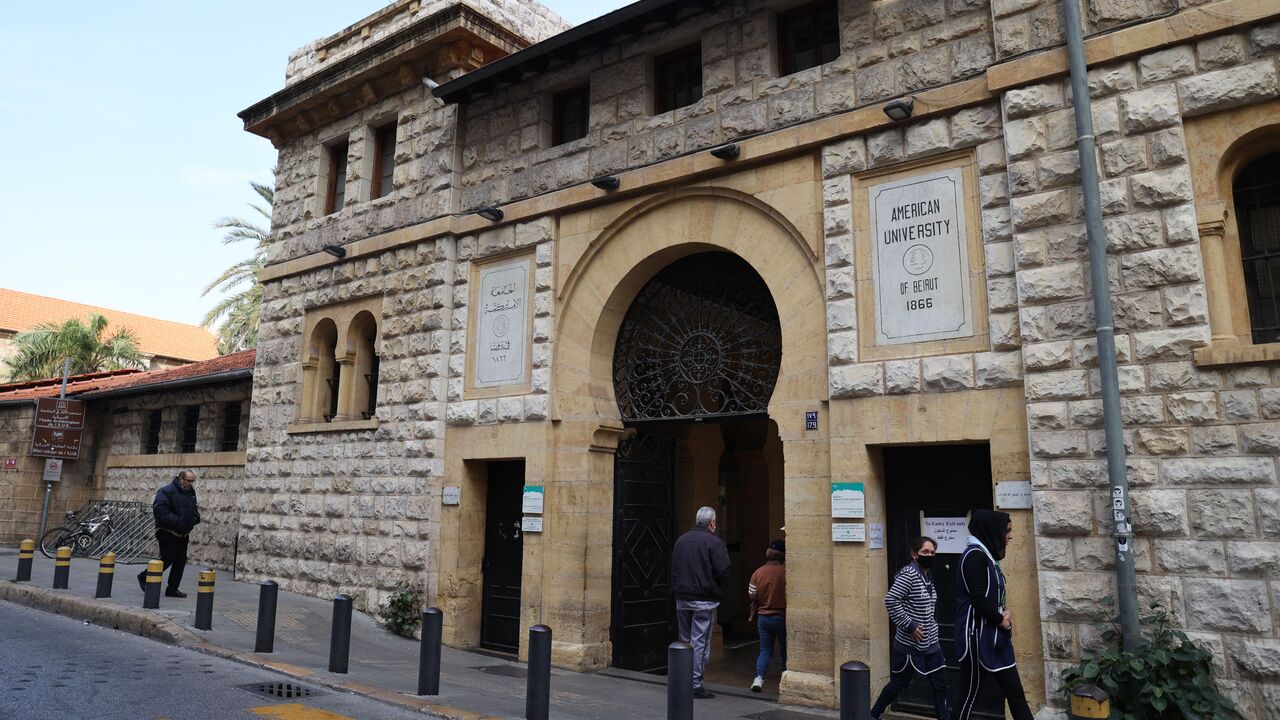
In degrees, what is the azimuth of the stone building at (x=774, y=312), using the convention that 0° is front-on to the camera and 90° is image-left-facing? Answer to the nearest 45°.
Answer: approximately 45°

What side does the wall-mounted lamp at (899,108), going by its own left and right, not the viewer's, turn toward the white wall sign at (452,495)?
right

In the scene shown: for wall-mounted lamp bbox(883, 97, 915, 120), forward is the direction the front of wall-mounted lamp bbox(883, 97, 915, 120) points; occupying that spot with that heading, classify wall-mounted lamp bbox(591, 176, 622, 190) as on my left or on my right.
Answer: on my right

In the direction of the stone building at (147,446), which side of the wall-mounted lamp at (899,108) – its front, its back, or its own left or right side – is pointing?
right

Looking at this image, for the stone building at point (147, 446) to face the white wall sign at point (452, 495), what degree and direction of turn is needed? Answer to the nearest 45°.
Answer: approximately 45° to its left
